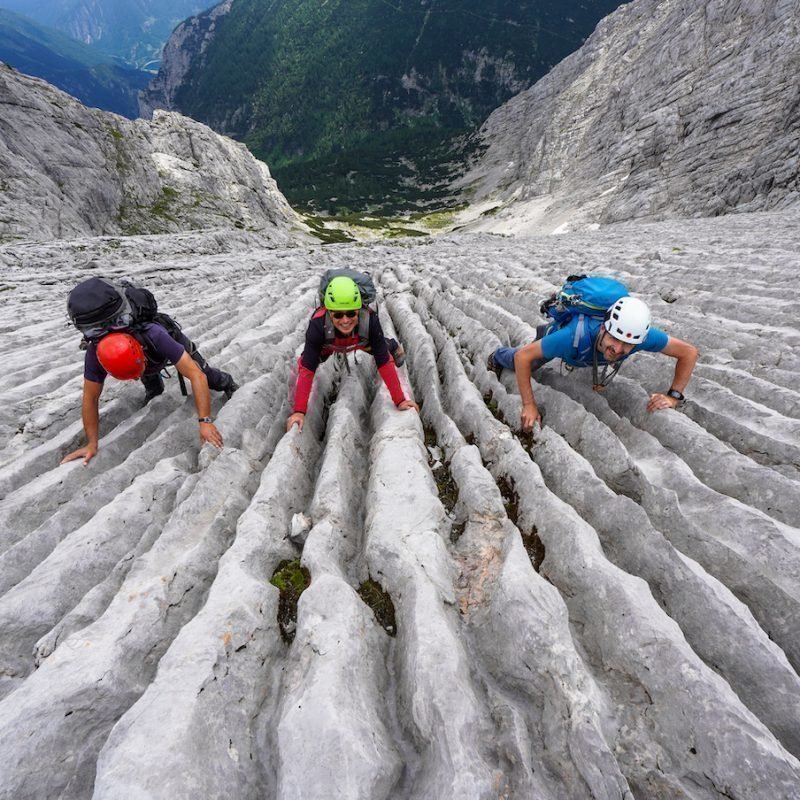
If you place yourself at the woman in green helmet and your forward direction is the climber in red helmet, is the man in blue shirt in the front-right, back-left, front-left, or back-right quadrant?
back-left

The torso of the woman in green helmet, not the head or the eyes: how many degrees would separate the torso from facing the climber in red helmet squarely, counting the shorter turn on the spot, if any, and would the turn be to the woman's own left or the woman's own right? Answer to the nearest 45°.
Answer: approximately 90° to the woman's own right

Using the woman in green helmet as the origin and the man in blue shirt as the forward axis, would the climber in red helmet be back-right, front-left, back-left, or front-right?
back-right

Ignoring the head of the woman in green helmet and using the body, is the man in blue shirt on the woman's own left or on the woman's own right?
on the woman's own left

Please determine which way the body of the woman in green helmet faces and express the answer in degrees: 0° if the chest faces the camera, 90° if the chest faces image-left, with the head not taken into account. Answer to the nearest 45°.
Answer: approximately 0°
